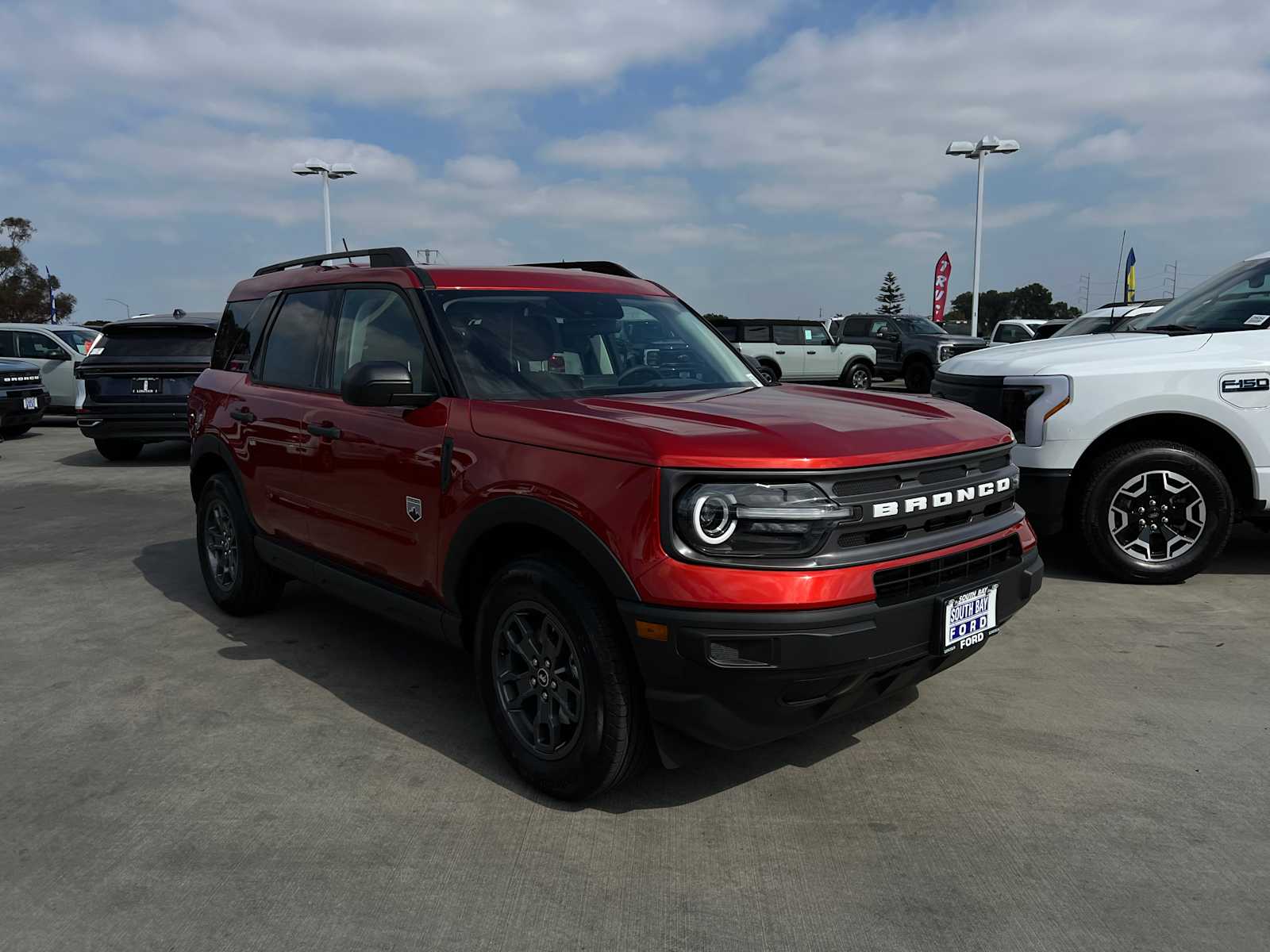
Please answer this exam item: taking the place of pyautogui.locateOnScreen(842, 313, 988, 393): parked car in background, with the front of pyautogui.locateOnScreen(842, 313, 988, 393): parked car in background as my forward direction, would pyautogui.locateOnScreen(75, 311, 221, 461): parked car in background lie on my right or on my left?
on my right

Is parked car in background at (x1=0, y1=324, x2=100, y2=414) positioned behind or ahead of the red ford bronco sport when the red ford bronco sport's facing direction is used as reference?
behind

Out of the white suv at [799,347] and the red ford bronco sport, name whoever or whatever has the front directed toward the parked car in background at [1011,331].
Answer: the white suv

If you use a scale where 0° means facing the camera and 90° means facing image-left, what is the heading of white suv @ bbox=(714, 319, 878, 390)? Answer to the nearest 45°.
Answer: approximately 270°

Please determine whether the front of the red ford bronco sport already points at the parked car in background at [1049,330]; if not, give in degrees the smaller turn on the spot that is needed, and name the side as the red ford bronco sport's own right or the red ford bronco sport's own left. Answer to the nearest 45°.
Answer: approximately 90° to the red ford bronco sport's own left

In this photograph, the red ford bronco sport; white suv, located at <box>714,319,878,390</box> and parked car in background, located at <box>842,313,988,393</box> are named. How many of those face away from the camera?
0

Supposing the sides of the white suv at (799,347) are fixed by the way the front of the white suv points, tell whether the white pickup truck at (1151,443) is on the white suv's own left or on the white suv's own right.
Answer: on the white suv's own right

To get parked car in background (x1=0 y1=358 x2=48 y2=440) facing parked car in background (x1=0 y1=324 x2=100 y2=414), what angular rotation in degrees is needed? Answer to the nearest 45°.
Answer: approximately 135° to its left

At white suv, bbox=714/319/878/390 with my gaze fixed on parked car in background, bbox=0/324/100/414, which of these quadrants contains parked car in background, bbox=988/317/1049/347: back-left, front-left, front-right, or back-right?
back-left

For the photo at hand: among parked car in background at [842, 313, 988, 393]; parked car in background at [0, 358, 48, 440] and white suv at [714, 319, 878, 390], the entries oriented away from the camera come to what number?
0

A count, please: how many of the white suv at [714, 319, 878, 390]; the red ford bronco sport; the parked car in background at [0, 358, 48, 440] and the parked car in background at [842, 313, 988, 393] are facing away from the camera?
0

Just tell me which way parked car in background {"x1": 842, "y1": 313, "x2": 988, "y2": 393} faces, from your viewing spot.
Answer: facing the viewer and to the right of the viewer

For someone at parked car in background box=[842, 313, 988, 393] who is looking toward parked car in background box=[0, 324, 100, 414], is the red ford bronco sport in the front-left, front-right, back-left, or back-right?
front-left

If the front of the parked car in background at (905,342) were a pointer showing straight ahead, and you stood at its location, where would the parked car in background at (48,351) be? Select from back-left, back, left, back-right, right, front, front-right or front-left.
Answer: right

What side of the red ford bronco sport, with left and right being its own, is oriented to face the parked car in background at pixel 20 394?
back

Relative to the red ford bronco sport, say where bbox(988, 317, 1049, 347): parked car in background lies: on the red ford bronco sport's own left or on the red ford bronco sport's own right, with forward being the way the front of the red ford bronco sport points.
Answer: on the red ford bronco sport's own left

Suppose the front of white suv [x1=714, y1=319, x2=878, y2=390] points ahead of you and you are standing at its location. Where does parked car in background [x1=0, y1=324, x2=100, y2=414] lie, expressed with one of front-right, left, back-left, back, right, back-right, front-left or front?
back-right
